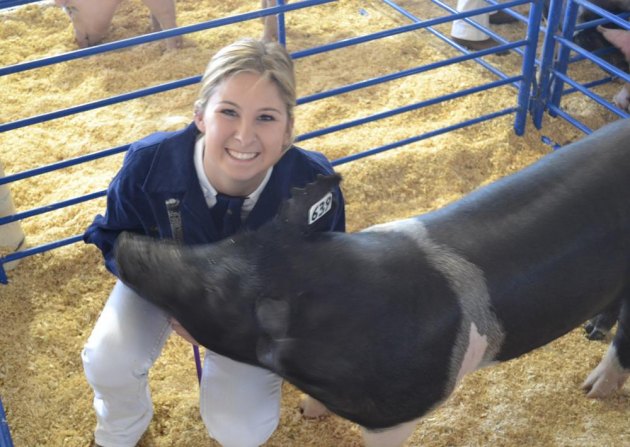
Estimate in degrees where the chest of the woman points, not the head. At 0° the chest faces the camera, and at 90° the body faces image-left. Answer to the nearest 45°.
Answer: approximately 0°
